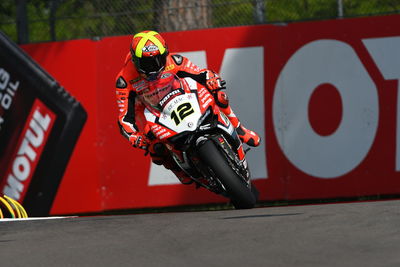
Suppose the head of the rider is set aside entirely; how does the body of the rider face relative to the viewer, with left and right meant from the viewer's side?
facing the viewer

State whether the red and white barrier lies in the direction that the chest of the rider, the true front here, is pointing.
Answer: no
